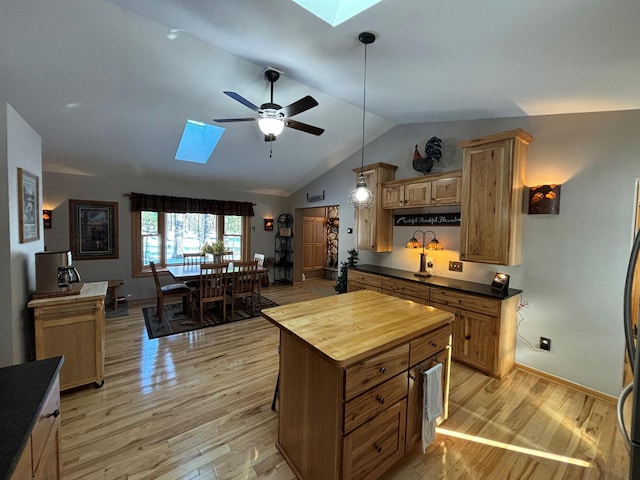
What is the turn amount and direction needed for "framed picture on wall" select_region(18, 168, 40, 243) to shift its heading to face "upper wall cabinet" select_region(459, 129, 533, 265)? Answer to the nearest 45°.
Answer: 0° — it already faces it

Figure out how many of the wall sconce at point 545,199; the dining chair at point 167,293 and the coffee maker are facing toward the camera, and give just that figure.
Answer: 1

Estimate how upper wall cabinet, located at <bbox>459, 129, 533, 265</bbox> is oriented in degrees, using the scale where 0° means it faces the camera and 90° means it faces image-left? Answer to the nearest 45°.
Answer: approximately 45°

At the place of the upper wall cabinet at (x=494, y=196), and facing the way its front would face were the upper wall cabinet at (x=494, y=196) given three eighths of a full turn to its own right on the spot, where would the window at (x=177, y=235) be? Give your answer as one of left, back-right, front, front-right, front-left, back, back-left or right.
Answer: left

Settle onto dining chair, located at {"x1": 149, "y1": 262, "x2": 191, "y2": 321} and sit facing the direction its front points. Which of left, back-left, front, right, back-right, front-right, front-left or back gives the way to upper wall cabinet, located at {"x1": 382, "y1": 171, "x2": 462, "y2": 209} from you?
front-right

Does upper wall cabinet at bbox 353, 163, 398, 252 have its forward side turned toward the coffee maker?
yes

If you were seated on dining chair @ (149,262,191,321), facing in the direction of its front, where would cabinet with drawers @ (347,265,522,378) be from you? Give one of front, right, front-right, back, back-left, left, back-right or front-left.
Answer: front-right

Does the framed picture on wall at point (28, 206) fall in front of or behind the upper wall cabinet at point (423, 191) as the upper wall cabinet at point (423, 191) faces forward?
in front

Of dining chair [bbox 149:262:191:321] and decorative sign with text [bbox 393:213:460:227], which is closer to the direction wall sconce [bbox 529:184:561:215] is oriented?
the dining chair

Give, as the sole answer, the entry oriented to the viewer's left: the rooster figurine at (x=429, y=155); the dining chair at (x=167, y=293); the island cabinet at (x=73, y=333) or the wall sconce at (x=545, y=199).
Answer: the rooster figurine

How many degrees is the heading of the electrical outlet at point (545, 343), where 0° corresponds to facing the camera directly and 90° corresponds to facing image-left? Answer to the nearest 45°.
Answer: approximately 45°

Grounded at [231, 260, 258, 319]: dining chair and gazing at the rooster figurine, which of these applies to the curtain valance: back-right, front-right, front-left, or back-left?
back-left

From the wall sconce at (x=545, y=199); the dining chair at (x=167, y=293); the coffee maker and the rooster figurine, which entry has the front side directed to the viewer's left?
the rooster figurine

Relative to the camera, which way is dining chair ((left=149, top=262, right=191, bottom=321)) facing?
to the viewer's right

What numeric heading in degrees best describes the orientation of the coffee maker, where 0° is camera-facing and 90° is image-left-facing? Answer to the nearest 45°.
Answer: approximately 270°

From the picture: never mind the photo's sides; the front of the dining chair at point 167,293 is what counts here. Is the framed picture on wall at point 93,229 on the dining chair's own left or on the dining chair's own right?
on the dining chair's own left

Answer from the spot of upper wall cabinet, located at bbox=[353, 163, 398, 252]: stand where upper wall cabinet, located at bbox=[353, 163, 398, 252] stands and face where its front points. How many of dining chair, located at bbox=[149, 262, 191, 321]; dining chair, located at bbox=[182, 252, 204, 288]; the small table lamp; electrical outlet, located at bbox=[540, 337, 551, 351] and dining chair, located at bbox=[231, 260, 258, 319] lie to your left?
2

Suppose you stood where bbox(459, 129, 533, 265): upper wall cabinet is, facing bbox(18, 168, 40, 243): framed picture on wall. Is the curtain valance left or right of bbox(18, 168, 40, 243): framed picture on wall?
right

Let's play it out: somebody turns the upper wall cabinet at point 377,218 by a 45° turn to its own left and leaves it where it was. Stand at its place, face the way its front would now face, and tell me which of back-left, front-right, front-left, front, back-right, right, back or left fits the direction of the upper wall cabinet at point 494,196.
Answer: front-left

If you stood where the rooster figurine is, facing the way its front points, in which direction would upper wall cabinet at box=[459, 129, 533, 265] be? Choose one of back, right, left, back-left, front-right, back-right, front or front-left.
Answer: back-left
